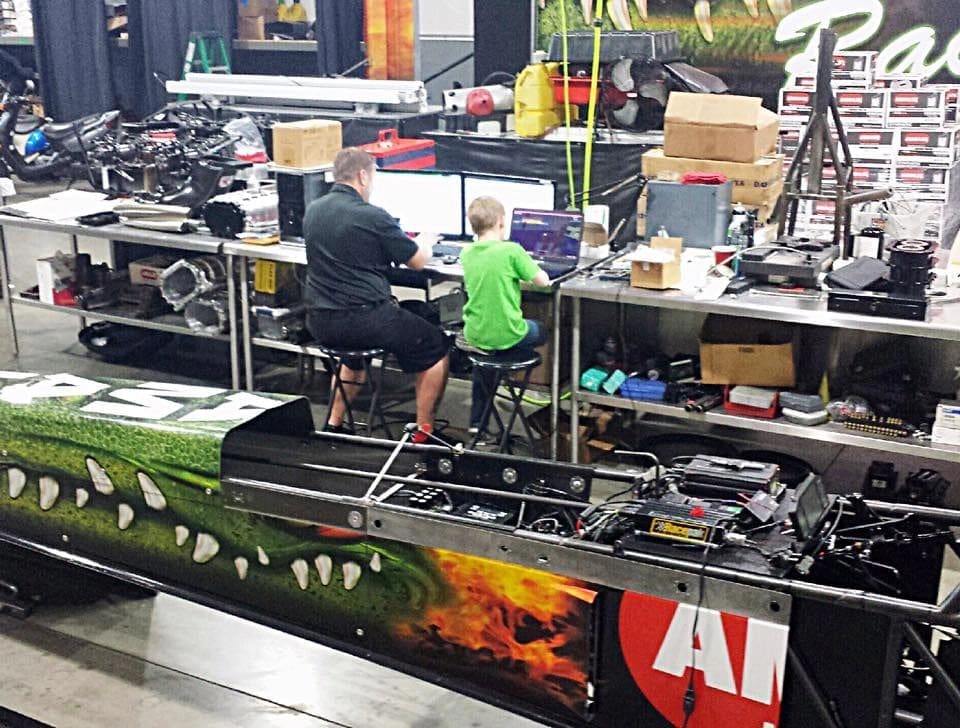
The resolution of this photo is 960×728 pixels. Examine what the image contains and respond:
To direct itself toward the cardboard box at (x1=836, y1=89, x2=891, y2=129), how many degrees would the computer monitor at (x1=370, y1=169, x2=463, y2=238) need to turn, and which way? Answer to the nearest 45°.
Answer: approximately 90° to its left

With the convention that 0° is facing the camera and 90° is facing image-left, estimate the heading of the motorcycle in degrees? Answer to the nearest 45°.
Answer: approximately 90°

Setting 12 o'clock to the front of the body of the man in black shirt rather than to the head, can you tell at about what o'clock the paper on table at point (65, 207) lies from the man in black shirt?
The paper on table is roughly at 9 o'clock from the man in black shirt.

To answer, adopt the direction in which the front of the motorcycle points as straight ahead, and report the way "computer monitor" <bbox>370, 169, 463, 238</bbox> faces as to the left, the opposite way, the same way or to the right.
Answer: to the left

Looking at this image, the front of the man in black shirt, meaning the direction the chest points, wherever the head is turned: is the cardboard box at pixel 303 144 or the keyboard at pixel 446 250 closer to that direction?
the keyboard

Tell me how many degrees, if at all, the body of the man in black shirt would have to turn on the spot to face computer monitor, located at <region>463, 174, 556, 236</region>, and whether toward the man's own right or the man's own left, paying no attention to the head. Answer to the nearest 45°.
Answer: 0° — they already face it

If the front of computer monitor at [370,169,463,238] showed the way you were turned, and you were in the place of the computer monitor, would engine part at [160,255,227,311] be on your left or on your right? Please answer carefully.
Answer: on your right

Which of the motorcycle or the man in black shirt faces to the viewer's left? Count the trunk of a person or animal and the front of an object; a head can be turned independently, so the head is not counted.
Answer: the motorcycle

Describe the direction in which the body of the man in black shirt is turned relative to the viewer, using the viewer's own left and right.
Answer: facing away from the viewer and to the right of the viewer

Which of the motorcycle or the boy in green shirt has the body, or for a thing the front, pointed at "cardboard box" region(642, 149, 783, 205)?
the boy in green shirt

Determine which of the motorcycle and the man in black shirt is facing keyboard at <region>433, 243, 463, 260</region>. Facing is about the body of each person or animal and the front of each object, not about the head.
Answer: the man in black shirt
